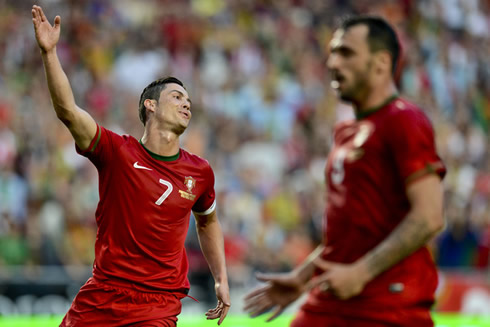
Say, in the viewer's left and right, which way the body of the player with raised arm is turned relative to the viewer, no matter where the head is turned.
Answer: facing the viewer and to the right of the viewer

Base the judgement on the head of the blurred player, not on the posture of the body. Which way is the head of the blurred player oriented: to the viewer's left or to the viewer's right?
to the viewer's left

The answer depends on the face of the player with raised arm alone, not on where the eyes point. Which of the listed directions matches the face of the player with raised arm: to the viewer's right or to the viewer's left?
to the viewer's right

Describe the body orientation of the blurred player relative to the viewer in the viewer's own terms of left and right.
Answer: facing the viewer and to the left of the viewer

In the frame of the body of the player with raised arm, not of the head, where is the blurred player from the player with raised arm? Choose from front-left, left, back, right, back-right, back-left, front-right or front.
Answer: front

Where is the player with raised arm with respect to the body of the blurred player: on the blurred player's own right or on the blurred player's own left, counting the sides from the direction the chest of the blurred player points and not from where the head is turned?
on the blurred player's own right

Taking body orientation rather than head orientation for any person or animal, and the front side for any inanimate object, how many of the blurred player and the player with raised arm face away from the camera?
0
